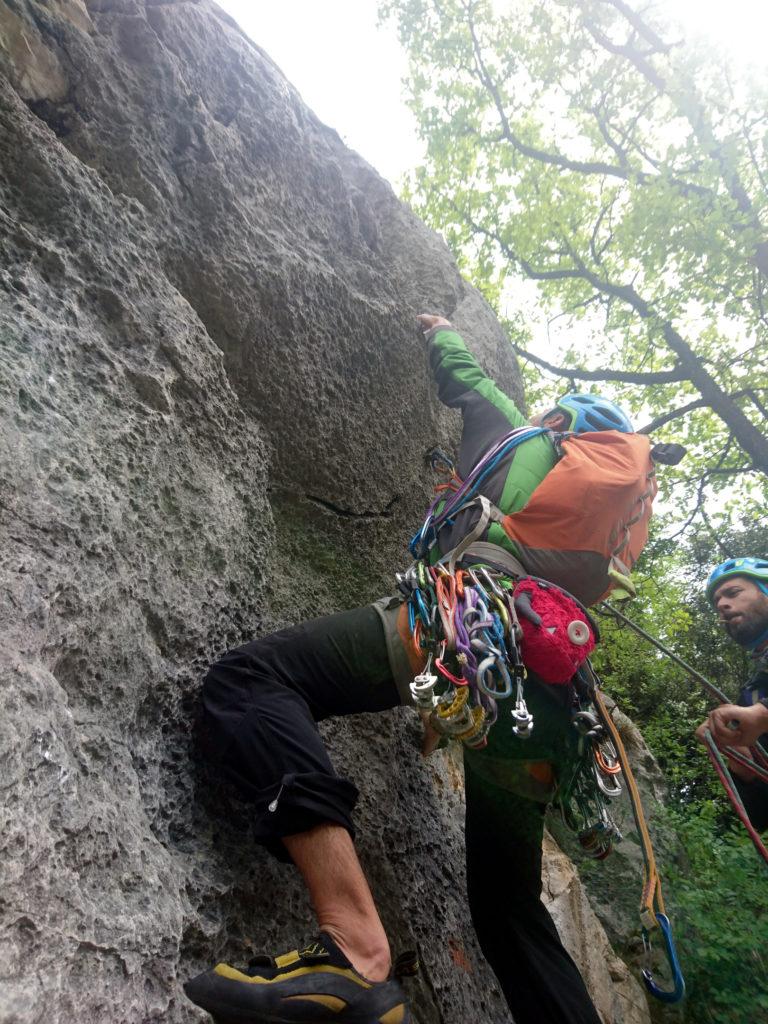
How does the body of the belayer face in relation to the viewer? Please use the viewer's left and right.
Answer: facing the viewer and to the left of the viewer

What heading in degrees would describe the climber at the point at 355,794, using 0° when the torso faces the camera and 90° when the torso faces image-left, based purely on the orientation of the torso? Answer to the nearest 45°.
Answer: approximately 90°

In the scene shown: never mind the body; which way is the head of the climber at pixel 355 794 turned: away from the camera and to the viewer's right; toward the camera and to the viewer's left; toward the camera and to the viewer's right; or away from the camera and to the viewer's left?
away from the camera and to the viewer's left

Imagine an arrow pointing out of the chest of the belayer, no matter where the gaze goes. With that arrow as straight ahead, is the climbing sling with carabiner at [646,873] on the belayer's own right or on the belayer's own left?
on the belayer's own left

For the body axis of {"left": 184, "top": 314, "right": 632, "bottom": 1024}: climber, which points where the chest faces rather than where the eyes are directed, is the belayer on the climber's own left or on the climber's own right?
on the climber's own right
